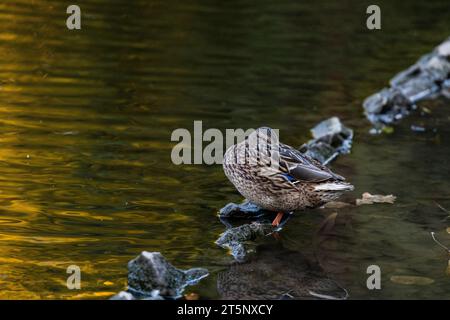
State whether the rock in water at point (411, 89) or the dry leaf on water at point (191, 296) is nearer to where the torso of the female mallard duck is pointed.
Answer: the dry leaf on water

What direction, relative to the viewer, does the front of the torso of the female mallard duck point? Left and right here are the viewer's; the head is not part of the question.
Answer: facing to the left of the viewer

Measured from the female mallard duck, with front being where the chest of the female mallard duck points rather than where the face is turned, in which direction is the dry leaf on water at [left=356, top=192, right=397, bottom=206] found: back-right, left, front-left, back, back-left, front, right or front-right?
back-right

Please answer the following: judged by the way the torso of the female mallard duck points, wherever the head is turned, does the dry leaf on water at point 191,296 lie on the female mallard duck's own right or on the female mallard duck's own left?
on the female mallard duck's own left

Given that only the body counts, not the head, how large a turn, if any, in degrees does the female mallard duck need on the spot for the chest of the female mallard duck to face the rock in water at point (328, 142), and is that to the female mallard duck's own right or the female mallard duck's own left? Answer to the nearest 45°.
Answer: approximately 90° to the female mallard duck's own right

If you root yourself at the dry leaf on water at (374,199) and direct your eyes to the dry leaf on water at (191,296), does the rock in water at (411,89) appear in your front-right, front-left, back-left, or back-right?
back-right
